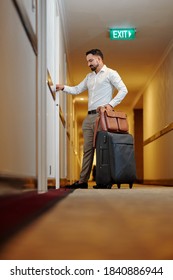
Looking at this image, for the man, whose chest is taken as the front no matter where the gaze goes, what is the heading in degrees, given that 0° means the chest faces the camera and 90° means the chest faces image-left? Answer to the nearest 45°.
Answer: approximately 45°

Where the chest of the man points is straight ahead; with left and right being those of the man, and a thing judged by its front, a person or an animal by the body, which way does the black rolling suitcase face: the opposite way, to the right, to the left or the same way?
to the left
